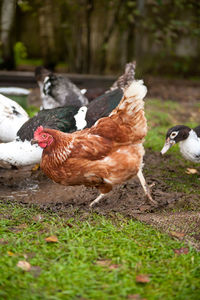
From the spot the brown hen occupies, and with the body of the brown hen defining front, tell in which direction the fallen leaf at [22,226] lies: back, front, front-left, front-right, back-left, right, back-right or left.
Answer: front-left

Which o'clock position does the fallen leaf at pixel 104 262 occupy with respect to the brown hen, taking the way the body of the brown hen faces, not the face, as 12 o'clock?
The fallen leaf is roughly at 9 o'clock from the brown hen.

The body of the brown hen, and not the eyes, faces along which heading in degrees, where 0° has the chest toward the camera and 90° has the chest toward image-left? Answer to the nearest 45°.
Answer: approximately 90°

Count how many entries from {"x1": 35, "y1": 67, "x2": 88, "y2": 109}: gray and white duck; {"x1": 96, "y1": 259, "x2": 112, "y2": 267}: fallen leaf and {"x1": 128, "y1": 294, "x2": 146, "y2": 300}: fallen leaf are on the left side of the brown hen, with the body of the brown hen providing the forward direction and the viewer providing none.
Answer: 2

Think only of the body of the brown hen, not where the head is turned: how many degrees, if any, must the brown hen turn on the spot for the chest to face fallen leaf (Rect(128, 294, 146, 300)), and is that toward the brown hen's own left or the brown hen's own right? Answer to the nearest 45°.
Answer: approximately 90° to the brown hen's own left

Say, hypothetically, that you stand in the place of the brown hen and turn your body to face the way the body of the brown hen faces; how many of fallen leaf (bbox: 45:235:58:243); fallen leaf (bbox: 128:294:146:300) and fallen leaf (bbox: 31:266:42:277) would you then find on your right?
0

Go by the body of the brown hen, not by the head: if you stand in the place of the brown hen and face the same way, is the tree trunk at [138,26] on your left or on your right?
on your right

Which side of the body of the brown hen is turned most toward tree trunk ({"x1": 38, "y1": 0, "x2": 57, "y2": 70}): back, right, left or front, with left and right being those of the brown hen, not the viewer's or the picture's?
right

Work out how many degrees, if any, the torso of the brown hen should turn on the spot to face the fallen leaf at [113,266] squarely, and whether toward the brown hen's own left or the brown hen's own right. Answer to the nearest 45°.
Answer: approximately 90° to the brown hen's own left

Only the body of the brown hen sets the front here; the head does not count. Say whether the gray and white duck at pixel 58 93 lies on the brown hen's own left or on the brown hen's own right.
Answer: on the brown hen's own right

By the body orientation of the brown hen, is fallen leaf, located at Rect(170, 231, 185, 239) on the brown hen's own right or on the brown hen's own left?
on the brown hen's own left

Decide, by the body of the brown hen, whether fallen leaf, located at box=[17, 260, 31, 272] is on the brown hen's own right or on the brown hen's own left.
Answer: on the brown hen's own left
